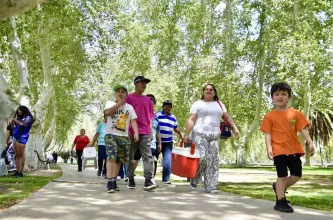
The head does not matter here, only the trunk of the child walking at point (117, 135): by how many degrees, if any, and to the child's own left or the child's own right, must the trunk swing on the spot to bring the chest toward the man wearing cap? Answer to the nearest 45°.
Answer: approximately 135° to the child's own left

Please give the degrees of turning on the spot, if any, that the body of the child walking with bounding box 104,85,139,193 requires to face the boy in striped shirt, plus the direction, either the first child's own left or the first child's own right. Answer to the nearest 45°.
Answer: approximately 135° to the first child's own left

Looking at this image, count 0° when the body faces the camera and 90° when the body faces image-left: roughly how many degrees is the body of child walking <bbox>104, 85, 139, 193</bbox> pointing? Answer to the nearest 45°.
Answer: approximately 0°

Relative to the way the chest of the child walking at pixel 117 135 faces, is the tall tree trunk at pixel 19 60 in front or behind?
behind

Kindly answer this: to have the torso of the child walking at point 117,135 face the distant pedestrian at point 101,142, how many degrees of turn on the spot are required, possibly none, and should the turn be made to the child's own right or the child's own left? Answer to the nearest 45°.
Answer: approximately 180°
